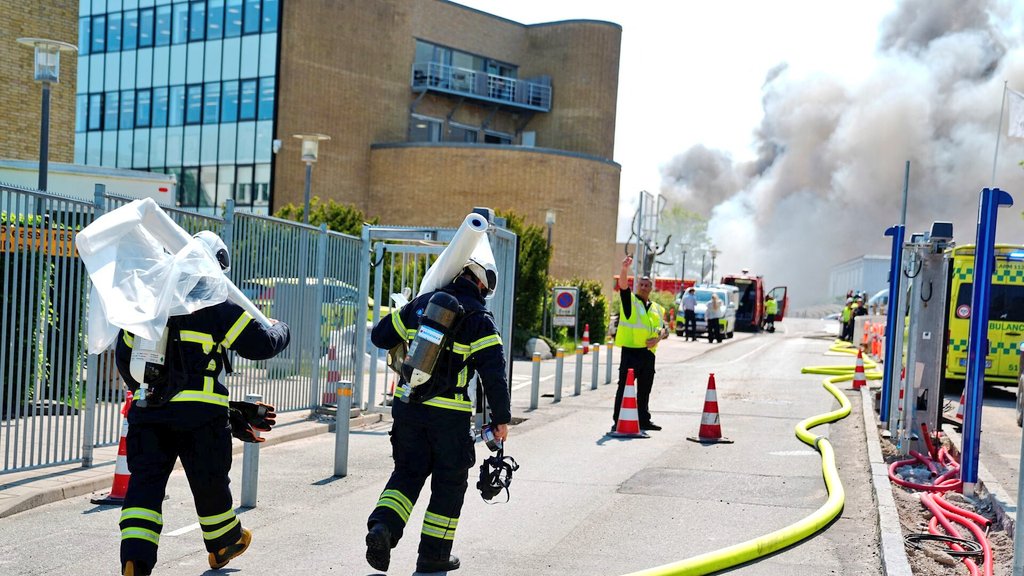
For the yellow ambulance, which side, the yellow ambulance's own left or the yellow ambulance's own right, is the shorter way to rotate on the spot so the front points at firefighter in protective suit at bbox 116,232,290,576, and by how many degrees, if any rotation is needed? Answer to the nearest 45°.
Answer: approximately 180°

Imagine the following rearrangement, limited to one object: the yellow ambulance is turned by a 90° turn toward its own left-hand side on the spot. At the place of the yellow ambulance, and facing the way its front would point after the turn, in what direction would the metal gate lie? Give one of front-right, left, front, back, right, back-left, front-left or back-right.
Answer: front-left

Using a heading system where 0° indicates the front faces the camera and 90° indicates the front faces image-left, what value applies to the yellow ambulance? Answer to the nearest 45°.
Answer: approximately 180°

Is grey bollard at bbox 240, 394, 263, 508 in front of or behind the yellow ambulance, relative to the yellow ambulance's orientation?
behind

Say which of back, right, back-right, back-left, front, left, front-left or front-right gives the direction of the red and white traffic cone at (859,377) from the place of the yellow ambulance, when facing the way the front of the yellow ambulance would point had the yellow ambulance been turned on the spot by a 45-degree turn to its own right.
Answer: back

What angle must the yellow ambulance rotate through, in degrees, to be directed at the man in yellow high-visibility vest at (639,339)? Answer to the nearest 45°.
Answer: approximately 135° to its left

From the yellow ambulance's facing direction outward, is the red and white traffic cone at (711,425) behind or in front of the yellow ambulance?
behind
